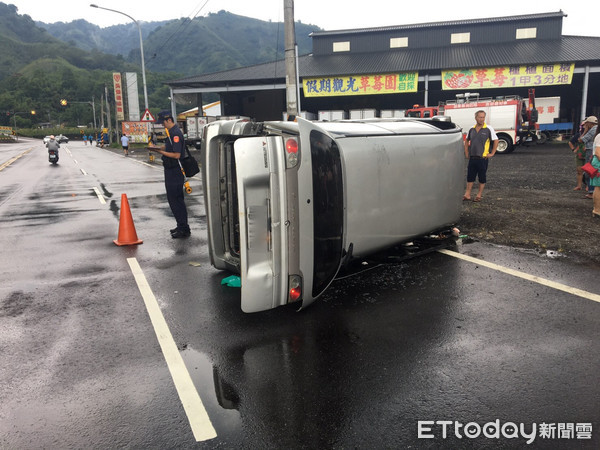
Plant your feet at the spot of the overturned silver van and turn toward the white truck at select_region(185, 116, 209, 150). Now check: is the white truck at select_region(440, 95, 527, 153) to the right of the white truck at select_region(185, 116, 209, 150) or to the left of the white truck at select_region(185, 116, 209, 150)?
right

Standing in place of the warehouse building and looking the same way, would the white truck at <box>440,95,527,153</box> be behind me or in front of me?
in front

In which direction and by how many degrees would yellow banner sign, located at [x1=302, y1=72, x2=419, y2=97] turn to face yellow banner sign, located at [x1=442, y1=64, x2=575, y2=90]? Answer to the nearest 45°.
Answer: approximately 90° to its left

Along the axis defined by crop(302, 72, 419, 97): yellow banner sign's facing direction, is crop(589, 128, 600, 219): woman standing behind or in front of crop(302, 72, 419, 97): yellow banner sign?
in front

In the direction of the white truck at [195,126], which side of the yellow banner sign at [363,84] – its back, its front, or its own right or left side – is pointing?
right

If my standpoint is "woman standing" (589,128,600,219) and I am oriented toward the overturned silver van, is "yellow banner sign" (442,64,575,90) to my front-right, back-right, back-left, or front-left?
back-right

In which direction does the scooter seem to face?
away from the camera

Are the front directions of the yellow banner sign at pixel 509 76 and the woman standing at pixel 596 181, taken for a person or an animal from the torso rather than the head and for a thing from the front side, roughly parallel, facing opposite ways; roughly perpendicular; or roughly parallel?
roughly perpendicular

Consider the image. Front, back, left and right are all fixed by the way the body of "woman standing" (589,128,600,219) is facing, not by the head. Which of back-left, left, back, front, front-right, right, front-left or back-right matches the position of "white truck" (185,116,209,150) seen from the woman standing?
front-right

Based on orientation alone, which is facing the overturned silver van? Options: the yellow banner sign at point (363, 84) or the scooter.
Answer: the yellow banner sign

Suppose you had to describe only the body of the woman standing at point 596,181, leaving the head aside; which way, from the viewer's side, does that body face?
to the viewer's left

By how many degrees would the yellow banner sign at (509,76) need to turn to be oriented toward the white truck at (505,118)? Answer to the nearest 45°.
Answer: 0° — it already faces it
